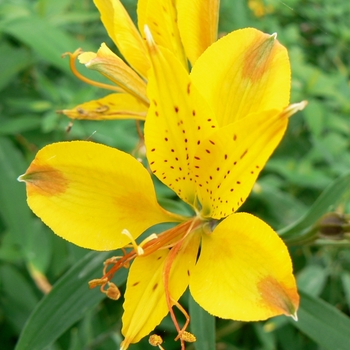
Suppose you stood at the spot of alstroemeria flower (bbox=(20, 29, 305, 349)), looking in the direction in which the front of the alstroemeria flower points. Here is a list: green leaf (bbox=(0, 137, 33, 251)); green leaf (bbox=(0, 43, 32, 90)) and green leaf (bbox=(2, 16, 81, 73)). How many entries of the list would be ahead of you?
0

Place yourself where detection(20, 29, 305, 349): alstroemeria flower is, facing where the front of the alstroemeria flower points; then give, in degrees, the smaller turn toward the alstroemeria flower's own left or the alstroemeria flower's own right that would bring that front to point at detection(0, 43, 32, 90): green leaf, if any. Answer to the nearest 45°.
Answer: approximately 135° to the alstroemeria flower's own right

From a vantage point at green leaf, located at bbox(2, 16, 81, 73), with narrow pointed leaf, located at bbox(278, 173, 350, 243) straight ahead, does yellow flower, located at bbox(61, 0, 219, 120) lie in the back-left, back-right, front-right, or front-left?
front-right

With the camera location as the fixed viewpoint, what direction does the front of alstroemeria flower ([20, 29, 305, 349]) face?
facing the viewer

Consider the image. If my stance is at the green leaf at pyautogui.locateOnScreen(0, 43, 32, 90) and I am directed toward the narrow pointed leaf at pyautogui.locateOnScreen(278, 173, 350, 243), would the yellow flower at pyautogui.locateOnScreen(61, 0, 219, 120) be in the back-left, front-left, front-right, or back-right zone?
front-right

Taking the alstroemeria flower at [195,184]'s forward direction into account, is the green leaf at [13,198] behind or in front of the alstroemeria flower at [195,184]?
behind
